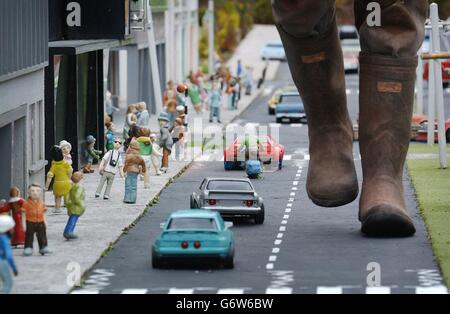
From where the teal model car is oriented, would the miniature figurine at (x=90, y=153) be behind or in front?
in front

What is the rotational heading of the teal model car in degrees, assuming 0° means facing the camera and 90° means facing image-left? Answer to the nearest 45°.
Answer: approximately 180°

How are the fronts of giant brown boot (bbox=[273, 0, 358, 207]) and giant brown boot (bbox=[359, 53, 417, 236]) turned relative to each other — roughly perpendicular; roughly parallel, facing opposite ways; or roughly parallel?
roughly parallel

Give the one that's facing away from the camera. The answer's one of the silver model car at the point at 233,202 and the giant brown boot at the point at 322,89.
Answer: the silver model car

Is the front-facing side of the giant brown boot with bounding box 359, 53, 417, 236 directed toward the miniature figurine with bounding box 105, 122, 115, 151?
no

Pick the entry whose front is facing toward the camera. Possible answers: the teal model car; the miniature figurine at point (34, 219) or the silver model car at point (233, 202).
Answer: the miniature figurine

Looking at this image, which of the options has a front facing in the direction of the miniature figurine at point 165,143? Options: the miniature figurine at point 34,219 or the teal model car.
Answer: the teal model car

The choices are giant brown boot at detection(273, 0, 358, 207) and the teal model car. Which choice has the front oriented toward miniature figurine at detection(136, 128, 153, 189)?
the teal model car

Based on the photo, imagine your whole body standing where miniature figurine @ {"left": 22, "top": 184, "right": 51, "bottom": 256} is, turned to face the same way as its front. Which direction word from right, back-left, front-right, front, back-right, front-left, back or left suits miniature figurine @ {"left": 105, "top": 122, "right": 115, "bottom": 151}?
back

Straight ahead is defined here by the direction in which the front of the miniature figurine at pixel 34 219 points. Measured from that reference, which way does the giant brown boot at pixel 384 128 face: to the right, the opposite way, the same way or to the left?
the same way

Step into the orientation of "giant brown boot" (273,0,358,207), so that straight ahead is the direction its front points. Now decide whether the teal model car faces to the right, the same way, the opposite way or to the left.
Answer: the opposite way

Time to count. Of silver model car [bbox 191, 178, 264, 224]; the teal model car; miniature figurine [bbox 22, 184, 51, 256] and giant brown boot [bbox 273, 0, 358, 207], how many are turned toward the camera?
2

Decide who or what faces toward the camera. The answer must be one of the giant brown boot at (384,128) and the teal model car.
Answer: the giant brown boot

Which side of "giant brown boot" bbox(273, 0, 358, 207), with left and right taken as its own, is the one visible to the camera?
front

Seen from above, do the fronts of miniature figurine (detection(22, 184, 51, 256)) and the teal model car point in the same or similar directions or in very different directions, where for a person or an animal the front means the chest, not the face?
very different directions

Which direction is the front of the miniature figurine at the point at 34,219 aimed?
toward the camera

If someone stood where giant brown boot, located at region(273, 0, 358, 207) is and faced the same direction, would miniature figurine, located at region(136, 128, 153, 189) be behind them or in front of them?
behind
